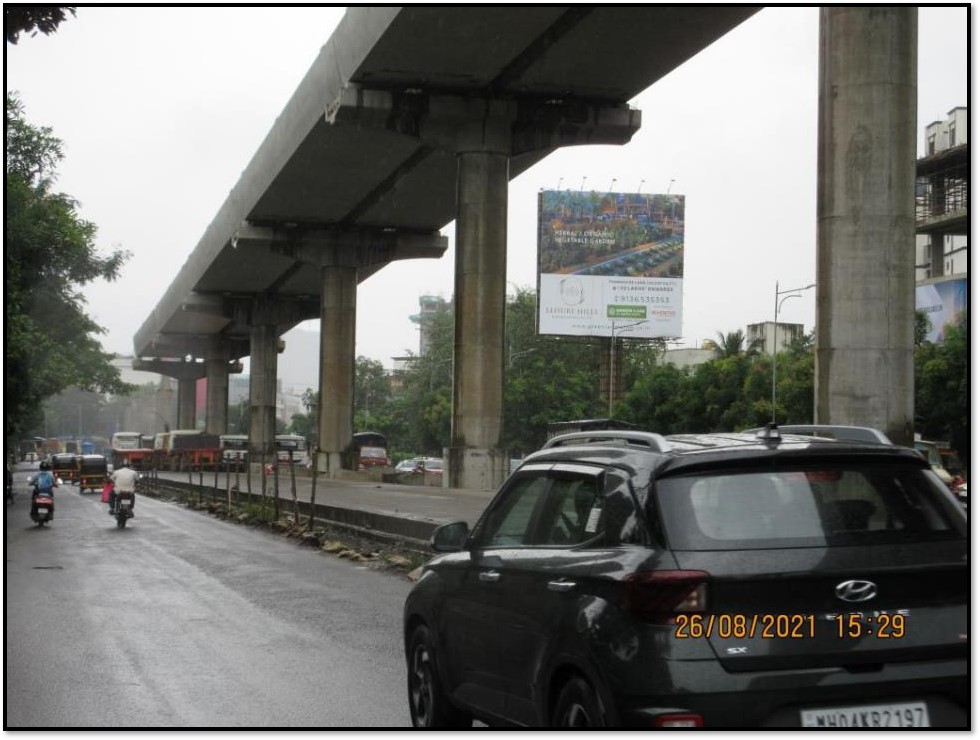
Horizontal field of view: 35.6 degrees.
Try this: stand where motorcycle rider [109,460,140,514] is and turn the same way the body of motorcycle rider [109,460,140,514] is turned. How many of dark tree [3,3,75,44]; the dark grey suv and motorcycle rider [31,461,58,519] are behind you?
2

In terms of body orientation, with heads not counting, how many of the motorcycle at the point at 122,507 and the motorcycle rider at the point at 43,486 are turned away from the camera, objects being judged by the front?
2

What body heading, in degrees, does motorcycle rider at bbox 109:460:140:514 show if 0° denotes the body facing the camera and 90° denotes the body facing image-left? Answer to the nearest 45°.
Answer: approximately 180°

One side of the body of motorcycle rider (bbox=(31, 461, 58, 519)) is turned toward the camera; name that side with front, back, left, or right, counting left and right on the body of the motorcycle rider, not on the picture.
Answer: back

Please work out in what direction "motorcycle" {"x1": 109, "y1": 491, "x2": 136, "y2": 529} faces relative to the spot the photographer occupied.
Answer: facing away from the viewer

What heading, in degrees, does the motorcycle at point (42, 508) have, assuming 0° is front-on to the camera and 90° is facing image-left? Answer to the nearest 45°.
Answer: approximately 180°

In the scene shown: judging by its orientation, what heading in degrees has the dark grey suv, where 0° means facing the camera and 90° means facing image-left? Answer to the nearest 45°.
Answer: approximately 135°

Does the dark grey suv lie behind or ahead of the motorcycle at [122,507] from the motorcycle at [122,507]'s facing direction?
behind

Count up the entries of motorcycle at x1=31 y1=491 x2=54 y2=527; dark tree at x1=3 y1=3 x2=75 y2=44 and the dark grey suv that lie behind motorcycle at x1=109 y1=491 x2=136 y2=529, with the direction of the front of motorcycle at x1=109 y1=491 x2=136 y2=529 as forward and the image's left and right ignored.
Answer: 2
